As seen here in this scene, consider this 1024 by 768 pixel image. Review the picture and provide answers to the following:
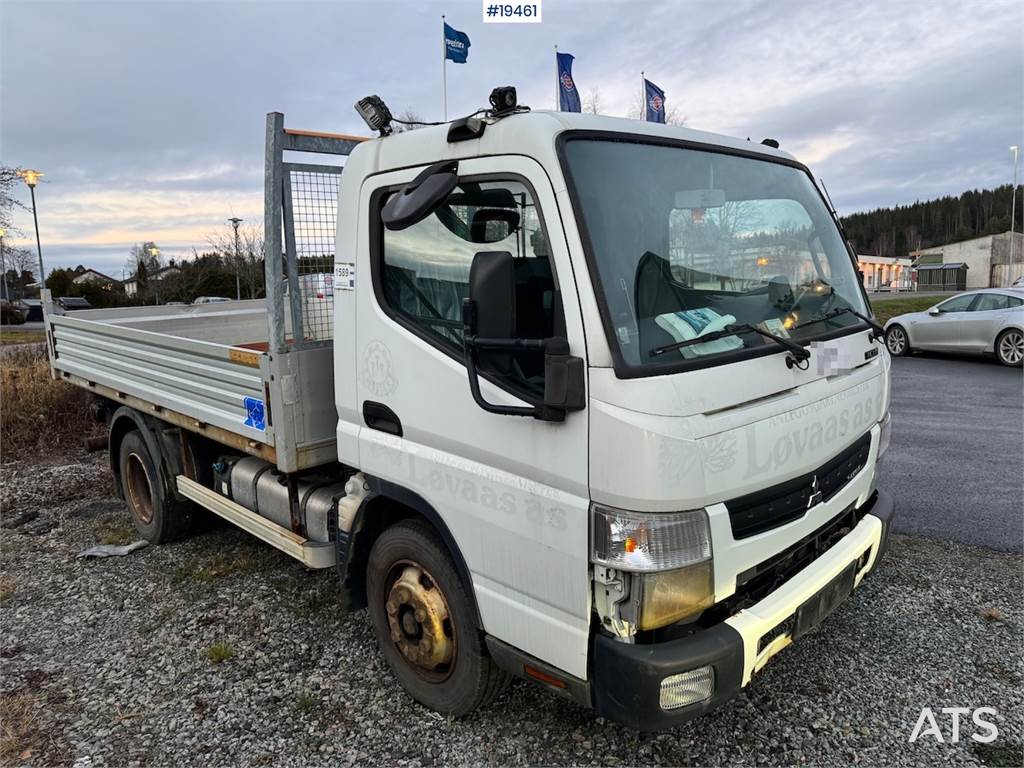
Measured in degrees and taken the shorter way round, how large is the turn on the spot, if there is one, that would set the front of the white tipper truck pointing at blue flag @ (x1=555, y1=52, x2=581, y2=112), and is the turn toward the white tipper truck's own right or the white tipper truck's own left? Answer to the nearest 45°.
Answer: approximately 135° to the white tipper truck's own left

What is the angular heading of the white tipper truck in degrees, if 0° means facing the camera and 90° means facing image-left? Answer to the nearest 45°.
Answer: approximately 315°

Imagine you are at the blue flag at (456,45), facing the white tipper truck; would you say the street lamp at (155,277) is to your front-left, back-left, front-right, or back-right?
back-right

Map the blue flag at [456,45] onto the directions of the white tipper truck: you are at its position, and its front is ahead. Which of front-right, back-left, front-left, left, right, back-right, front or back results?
back-left

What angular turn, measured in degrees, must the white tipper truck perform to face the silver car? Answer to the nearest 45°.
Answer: approximately 90° to its left

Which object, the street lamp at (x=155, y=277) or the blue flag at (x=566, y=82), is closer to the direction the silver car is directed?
the street lamp

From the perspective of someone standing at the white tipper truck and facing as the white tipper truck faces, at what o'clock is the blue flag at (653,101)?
The blue flag is roughly at 8 o'clock from the white tipper truck.

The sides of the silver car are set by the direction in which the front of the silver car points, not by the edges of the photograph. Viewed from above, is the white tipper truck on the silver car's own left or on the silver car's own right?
on the silver car's own left

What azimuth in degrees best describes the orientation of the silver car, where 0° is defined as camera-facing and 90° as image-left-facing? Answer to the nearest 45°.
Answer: approximately 135°

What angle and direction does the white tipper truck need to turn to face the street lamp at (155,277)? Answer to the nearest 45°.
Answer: approximately 180°
